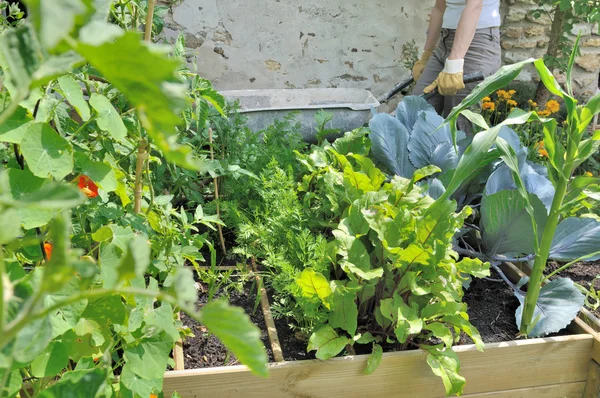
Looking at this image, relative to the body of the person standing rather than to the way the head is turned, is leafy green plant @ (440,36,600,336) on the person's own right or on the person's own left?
on the person's own left

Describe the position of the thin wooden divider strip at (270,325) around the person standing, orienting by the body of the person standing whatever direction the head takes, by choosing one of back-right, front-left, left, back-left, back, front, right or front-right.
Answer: front-left

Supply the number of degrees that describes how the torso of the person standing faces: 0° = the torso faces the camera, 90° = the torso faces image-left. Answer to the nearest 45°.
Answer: approximately 45°

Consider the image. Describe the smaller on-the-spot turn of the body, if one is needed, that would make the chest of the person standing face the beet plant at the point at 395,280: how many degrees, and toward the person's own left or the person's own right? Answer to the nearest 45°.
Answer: approximately 45° to the person's own left

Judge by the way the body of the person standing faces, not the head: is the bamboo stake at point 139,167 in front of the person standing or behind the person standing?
in front

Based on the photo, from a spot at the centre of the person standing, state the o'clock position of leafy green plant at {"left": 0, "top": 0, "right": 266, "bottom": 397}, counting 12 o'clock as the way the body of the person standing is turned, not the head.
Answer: The leafy green plant is roughly at 11 o'clock from the person standing.

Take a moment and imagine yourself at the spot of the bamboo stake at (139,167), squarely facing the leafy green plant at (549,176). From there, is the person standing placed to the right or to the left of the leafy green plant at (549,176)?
left
